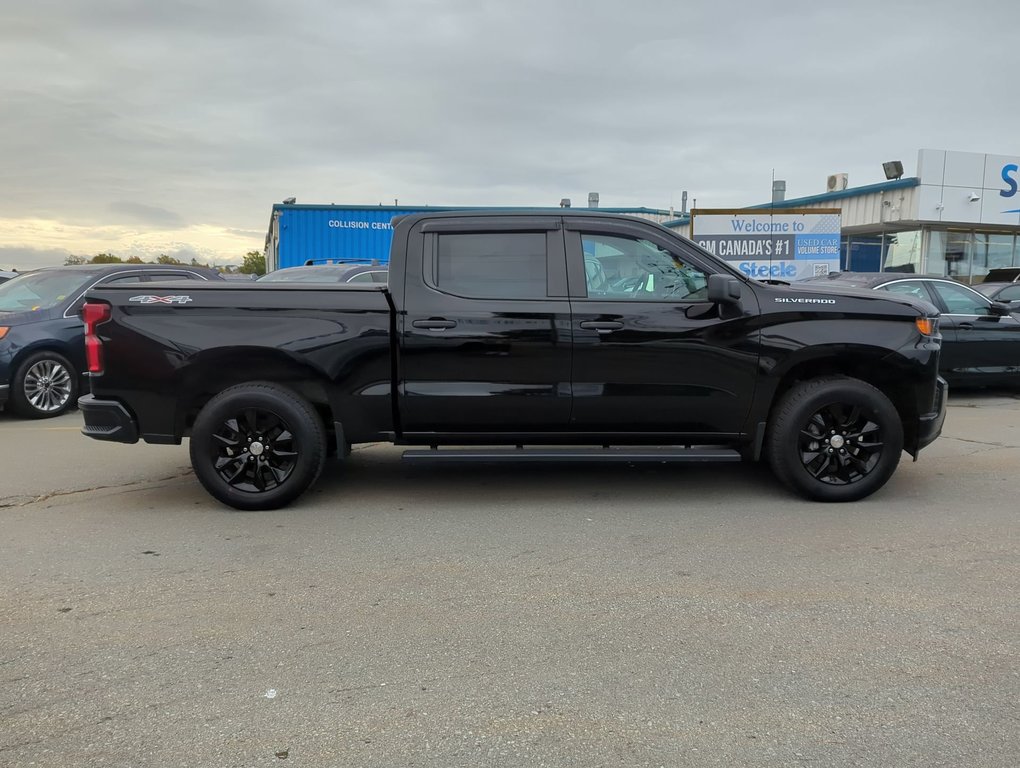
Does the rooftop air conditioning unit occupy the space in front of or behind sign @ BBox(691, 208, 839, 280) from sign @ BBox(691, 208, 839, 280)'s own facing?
behind

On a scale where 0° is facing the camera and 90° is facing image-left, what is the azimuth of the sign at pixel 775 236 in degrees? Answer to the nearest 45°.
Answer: approximately 0°

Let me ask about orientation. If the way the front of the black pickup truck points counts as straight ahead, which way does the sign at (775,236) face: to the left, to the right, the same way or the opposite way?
to the right

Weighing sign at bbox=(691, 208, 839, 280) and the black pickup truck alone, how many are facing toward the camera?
1

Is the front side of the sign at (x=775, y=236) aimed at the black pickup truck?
yes

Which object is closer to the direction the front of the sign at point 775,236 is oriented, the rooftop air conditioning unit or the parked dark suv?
the parked dark suv

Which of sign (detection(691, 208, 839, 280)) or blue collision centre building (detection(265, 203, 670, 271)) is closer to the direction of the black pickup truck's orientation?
the sign

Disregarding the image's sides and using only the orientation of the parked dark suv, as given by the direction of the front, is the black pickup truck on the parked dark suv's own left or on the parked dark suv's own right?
on the parked dark suv's own left

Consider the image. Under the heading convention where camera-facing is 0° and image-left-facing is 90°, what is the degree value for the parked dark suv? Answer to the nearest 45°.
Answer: approximately 45°

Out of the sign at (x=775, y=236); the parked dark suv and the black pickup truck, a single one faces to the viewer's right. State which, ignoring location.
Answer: the black pickup truck

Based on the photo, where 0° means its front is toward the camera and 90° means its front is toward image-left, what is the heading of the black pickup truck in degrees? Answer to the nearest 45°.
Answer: approximately 270°

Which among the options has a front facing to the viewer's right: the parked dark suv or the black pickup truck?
the black pickup truck
